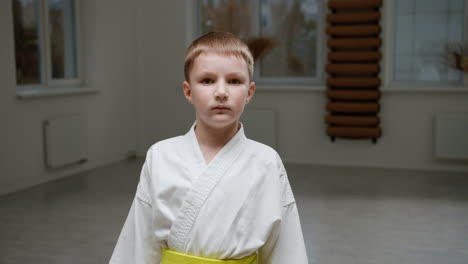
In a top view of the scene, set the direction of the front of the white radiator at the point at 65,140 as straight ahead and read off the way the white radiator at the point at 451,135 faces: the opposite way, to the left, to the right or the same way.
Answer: to the right

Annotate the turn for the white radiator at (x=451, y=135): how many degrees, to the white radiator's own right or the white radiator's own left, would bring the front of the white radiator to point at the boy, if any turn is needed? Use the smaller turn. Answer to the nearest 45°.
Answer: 0° — it already faces them

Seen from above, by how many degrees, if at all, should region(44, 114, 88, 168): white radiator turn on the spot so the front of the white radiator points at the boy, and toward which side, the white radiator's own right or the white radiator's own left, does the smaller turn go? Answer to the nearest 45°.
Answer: approximately 45° to the white radiator's own right

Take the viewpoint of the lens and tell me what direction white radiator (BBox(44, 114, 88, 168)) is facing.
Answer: facing the viewer and to the right of the viewer

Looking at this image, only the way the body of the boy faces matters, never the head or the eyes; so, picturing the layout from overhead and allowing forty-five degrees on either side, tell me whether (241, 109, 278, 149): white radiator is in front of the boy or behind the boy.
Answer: behind

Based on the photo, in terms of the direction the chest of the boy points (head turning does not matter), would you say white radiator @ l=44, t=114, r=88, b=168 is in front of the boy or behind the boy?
behind

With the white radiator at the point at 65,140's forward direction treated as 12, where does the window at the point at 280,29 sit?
The window is roughly at 10 o'clock from the white radiator.

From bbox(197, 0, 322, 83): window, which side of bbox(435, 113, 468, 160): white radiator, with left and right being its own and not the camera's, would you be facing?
right

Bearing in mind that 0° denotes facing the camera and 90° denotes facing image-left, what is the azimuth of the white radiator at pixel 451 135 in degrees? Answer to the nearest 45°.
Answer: approximately 0°

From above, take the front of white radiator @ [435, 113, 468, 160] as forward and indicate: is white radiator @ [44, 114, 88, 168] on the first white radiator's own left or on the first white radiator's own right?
on the first white radiator's own right

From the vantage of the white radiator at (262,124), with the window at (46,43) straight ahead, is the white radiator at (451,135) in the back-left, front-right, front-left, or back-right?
back-left

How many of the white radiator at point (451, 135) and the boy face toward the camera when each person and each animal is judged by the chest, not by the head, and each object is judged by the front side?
2
